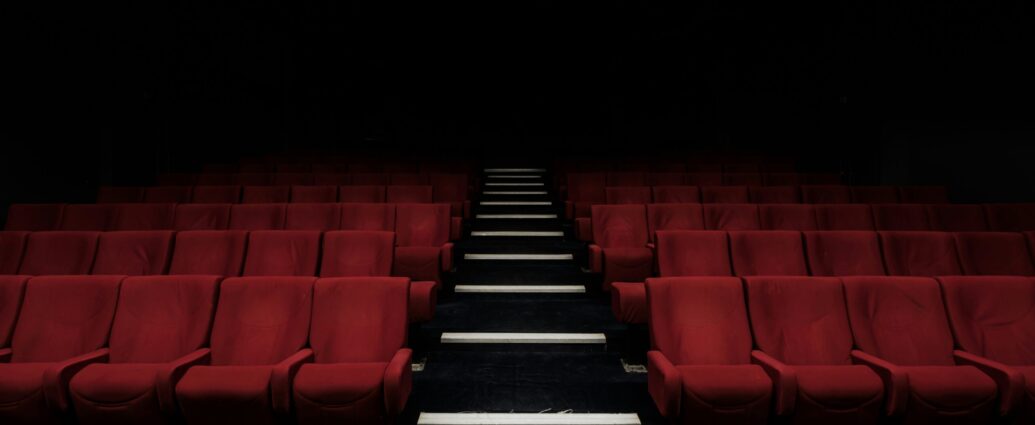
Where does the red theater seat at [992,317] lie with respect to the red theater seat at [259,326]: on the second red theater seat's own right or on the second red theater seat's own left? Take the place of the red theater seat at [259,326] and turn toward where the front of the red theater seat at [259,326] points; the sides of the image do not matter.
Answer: on the second red theater seat's own left

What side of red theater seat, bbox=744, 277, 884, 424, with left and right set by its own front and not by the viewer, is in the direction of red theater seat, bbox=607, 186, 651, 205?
back

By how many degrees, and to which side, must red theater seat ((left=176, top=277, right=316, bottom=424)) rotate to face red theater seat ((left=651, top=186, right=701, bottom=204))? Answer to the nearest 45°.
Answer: approximately 135° to its left

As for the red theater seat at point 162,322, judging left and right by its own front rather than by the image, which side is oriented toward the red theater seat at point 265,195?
back

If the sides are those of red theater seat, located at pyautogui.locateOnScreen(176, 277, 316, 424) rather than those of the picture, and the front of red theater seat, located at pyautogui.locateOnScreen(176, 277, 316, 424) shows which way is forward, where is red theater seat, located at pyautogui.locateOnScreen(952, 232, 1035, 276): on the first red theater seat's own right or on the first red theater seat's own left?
on the first red theater seat's own left

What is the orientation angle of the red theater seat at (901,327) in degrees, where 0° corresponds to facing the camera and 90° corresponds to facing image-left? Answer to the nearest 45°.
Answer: approximately 315°

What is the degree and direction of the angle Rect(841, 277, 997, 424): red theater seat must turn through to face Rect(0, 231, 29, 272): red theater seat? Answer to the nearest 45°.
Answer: approximately 90° to its right
